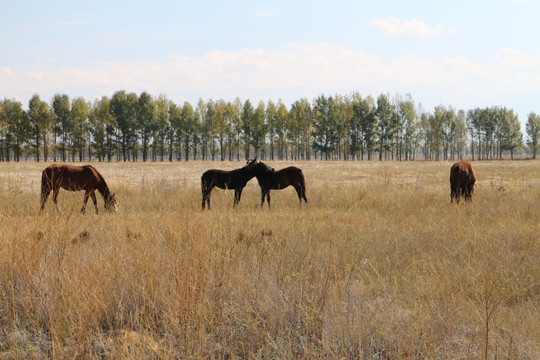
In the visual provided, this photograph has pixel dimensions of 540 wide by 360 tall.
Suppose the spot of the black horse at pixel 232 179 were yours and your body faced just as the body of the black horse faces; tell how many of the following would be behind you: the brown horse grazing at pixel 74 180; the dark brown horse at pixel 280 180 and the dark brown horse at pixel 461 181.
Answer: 1

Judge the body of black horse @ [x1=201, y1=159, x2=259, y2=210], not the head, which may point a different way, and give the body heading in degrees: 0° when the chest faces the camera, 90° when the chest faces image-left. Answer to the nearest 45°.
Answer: approximately 270°

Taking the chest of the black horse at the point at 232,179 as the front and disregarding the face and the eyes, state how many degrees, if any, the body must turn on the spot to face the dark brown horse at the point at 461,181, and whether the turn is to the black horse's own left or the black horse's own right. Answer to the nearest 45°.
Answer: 0° — it already faces it

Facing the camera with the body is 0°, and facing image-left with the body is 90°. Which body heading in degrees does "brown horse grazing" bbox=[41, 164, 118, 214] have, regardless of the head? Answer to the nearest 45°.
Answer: approximately 270°

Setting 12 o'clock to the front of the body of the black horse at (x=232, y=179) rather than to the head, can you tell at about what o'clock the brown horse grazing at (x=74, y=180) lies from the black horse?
The brown horse grazing is roughly at 6 o'clock from the black horse.

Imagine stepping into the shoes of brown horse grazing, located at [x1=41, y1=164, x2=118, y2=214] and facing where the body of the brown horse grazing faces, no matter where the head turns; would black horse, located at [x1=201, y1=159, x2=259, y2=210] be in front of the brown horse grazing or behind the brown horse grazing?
in front

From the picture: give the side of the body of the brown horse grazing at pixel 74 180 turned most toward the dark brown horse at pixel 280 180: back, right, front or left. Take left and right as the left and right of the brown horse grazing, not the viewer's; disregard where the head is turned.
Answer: front

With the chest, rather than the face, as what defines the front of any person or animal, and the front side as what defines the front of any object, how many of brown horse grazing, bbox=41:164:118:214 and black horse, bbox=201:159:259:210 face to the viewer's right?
2
